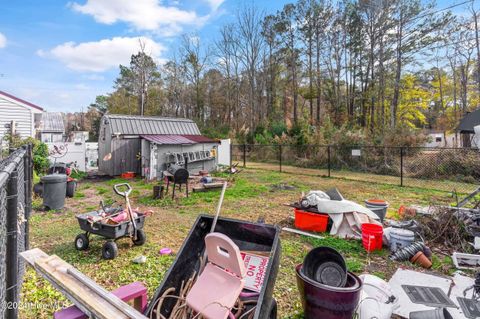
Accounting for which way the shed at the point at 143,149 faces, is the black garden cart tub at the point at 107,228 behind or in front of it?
in front

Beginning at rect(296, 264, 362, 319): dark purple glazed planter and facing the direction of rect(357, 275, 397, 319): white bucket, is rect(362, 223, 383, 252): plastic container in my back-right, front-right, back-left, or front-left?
front-left

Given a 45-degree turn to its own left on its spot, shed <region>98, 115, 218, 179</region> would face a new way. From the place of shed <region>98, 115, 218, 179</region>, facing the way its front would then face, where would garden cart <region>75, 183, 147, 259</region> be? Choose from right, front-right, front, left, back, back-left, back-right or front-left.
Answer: front-right

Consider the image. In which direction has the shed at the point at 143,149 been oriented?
toward the camera

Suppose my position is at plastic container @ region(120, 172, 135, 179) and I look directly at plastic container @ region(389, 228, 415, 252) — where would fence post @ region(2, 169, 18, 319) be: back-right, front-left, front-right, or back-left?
front-right

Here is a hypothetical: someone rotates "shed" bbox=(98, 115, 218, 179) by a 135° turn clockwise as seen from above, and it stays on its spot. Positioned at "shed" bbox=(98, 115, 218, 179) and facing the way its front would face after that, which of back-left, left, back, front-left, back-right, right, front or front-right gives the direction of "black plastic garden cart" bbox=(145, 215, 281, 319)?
back-left

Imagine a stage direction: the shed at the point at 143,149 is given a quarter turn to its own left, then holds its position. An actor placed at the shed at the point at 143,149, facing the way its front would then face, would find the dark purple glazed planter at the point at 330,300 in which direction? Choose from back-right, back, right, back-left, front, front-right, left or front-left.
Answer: right

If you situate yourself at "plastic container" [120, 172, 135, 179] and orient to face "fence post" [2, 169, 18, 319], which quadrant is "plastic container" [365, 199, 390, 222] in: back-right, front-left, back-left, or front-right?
front-left

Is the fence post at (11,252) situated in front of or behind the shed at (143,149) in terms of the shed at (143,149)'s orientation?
in front

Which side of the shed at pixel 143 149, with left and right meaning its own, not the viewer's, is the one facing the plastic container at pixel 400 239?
front

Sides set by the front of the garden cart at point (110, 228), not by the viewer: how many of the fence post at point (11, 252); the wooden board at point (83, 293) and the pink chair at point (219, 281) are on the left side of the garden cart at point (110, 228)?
0

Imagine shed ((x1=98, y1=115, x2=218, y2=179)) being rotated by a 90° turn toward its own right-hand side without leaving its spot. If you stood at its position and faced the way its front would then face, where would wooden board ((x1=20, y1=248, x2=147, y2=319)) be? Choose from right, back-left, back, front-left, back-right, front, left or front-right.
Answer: left
